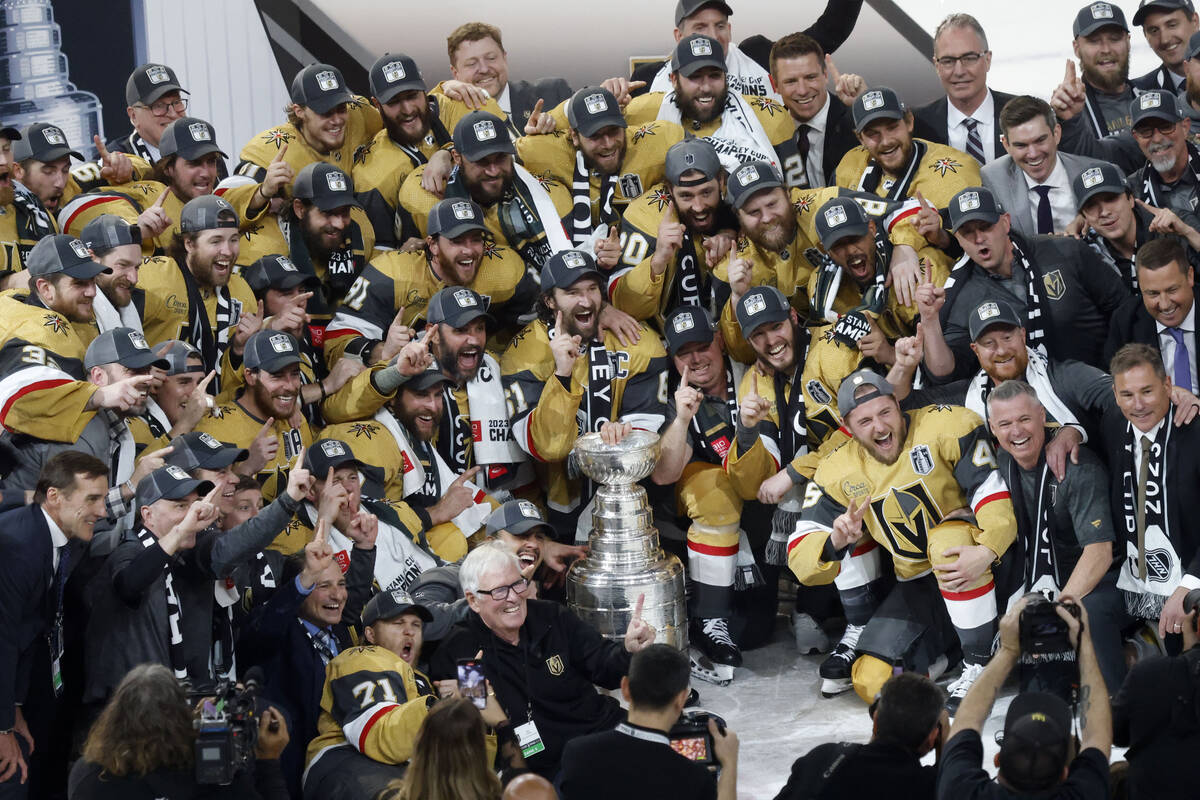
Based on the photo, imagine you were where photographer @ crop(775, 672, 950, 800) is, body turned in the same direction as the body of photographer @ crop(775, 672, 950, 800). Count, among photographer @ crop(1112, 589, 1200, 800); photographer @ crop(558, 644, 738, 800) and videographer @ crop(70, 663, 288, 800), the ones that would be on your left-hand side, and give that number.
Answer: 2

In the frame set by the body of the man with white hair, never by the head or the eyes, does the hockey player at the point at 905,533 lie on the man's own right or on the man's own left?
on the man's own left

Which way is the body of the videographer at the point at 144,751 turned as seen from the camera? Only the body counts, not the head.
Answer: away from the camera

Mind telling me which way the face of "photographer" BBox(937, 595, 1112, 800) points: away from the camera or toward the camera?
away from the camera

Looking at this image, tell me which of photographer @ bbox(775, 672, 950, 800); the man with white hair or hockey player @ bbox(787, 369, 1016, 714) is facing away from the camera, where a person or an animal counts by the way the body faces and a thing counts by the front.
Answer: the photographer

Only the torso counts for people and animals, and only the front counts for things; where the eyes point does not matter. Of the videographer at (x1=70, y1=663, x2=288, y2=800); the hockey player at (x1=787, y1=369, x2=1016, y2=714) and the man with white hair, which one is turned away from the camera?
the videographer

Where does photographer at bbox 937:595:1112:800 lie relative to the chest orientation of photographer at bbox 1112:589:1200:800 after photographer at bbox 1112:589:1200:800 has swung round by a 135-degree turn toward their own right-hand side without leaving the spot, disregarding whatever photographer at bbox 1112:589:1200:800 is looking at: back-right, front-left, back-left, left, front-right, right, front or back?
right

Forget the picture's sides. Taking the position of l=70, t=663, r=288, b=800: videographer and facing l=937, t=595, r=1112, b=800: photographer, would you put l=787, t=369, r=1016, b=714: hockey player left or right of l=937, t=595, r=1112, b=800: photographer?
left

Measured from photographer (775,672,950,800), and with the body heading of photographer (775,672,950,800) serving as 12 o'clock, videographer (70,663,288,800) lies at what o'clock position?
videographer (70,663,288,800) is roughly at 9 o'clock from photographer (775,672,950,800).

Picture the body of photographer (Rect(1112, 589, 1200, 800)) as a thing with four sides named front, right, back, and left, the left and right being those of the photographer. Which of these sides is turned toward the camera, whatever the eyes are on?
back

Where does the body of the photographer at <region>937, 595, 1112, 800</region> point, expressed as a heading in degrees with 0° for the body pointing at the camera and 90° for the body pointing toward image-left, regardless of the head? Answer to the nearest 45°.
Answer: approximately 180°

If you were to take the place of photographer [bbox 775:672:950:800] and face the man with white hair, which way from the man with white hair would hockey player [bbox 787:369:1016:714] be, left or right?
right

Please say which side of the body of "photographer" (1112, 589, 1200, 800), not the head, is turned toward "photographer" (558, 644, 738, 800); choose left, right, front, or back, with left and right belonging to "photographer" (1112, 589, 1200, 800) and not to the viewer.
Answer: left

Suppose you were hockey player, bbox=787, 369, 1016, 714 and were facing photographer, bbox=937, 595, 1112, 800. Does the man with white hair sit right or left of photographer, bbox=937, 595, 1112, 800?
right
